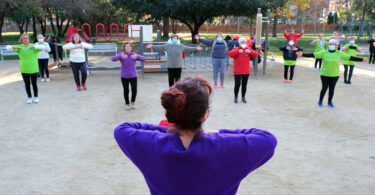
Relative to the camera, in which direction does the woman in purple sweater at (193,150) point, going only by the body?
away from the camera

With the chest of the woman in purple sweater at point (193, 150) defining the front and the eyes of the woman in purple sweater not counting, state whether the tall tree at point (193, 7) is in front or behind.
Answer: in front

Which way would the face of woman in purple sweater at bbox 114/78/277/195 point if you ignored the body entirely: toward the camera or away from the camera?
away from the camera
